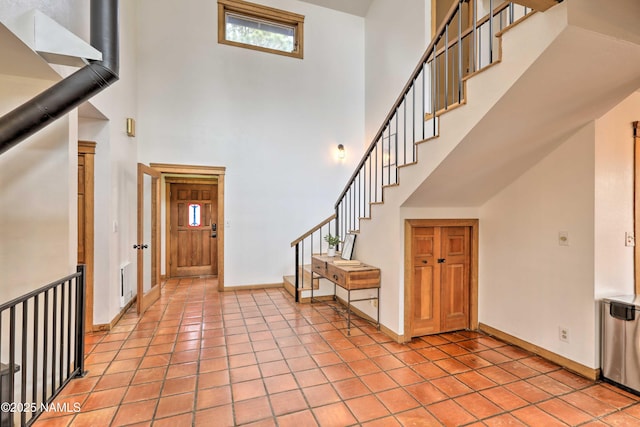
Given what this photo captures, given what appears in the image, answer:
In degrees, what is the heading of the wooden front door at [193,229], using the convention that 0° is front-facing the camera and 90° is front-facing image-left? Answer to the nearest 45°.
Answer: approximately 0°

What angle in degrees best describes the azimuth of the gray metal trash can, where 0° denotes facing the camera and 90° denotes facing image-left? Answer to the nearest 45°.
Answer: approximately 45°

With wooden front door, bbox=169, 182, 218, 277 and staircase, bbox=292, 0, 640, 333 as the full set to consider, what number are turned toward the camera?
1

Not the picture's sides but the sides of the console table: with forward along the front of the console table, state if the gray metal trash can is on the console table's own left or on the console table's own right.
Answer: on the console table's own left

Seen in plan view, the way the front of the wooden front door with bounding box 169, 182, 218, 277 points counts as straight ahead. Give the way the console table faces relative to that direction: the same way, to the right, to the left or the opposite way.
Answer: to the right

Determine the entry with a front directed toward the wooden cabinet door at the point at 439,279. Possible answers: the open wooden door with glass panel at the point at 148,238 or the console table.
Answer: the open wooden door with glass panel

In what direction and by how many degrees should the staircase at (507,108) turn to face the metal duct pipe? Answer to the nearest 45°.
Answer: approximately 90° to its left

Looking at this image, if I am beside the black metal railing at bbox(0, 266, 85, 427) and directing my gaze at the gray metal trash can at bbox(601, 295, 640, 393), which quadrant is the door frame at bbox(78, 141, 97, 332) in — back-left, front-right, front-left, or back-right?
back-left

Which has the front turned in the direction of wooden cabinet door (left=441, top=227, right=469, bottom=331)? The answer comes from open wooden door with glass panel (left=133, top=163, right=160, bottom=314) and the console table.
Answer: the open wooden door with glass panel

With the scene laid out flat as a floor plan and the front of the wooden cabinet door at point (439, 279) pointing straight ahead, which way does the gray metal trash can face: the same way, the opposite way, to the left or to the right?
to the right
